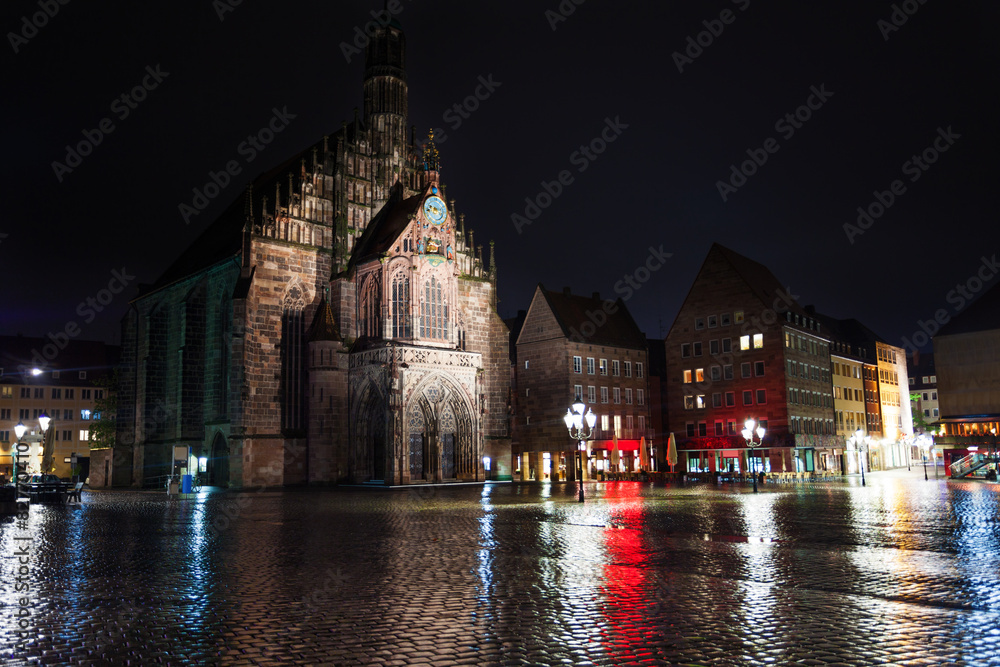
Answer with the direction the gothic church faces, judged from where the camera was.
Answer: facing the viewer and to the right of the viewer
